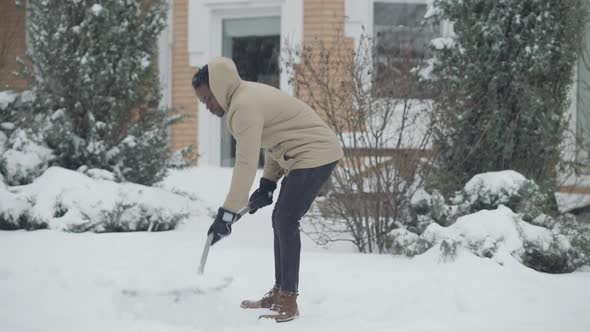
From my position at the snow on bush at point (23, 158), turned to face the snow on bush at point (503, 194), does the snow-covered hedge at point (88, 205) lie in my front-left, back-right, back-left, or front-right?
front-right

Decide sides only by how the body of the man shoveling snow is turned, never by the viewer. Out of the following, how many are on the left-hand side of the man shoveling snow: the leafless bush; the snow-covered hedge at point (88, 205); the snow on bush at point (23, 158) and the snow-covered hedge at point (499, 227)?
0

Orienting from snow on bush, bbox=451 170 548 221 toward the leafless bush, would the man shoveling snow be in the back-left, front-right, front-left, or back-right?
front-left

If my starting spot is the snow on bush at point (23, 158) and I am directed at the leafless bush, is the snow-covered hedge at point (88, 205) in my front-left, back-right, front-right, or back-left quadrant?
front-right

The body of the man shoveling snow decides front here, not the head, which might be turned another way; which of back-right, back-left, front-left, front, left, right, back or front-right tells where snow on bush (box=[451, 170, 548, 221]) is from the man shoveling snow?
back-right

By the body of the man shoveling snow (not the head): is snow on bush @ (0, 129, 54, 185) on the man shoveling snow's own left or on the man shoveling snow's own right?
on the man shoveling snow's own right

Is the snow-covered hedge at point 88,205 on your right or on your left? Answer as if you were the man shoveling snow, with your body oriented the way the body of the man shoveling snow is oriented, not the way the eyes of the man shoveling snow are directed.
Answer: on your right

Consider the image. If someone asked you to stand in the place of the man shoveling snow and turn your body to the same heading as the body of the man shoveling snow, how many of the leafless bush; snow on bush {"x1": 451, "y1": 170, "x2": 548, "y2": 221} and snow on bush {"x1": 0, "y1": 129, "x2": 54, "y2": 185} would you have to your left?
0

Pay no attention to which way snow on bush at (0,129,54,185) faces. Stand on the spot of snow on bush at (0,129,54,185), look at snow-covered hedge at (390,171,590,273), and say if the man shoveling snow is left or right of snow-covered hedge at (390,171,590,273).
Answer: right

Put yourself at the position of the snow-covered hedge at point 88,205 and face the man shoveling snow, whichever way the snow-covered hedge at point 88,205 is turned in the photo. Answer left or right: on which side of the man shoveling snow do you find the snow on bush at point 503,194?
left

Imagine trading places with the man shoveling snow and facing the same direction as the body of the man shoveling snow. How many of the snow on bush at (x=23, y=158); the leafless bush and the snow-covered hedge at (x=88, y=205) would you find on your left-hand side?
0

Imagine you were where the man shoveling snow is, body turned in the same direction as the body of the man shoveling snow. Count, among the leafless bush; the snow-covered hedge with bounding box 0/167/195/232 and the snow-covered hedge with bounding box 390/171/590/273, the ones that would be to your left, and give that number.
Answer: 0

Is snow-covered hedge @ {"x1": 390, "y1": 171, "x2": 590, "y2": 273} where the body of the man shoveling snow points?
no

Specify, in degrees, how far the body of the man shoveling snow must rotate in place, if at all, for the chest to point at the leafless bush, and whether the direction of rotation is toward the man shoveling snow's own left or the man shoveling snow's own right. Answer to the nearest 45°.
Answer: approximately 90° to the man shoveling snow's own right

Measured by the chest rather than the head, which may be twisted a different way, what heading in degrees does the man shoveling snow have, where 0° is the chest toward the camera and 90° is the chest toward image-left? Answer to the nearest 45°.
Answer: approximately 90°

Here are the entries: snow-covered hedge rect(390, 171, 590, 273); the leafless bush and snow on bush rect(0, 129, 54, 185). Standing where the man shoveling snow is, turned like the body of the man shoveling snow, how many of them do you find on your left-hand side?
0
